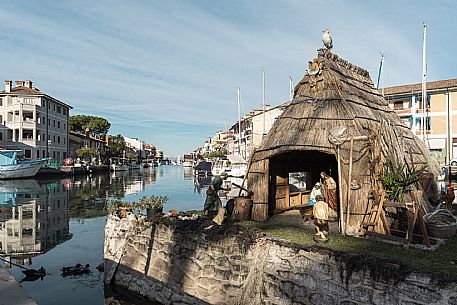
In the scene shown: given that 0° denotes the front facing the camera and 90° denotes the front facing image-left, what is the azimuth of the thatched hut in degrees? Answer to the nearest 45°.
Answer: approximately 45°

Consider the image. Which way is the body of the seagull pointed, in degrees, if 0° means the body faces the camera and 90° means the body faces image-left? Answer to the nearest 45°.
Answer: approximately 45°

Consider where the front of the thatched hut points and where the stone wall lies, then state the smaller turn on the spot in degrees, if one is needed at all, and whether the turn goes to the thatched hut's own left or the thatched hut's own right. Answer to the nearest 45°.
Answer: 0° — it already faces it
